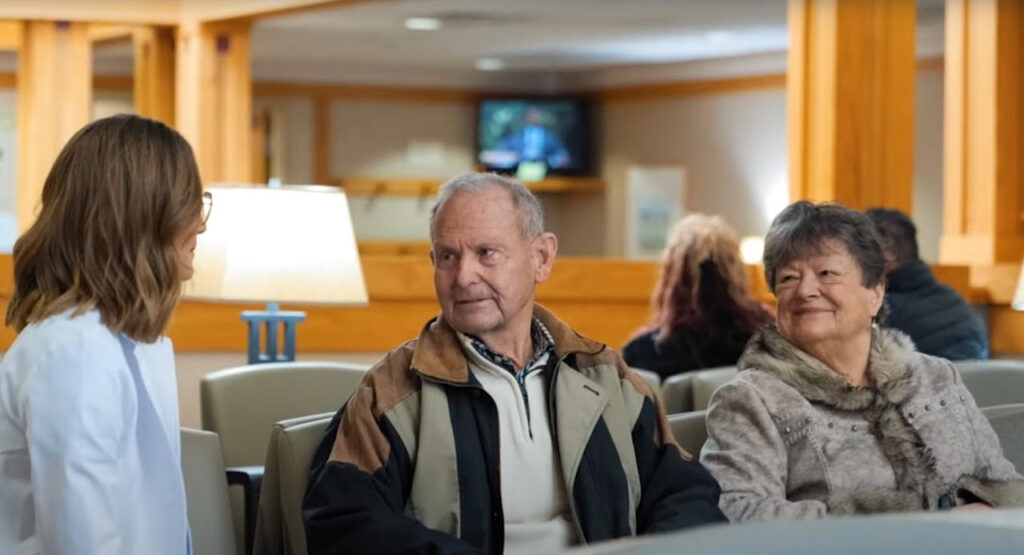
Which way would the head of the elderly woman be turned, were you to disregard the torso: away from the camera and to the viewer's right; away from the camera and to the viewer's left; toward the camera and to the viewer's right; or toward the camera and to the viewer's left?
toward the camera and to the viewer's left

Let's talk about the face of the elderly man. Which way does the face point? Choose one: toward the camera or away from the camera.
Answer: toward the camera

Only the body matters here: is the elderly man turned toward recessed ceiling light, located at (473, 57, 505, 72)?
no

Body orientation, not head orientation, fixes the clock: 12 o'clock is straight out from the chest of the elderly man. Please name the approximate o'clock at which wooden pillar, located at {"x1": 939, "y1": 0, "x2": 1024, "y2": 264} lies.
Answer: The wooden pillar is roughly at 7 o'clock from the elderly man.

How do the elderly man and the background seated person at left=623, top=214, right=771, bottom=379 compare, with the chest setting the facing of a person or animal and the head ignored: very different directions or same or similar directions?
very different directions

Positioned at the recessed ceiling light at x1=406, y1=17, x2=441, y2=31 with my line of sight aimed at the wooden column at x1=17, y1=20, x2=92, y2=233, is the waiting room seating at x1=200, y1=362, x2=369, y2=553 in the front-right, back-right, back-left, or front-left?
front-left

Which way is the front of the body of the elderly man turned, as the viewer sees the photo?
toward the camera

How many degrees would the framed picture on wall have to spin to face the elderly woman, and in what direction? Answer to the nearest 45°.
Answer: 0° — it already faces them

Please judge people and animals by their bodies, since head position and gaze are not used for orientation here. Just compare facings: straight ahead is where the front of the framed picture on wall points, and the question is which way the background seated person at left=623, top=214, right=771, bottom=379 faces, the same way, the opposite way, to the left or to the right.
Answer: the opposite way

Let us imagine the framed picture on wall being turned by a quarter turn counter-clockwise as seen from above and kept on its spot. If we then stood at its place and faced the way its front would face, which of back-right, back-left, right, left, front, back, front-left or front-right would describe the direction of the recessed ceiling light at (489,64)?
back

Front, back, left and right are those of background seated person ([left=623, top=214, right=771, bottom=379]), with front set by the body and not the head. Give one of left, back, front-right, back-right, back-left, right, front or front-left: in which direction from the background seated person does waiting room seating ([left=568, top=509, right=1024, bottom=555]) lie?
back

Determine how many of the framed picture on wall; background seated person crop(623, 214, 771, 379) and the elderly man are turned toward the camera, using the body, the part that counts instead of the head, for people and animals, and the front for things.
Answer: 2

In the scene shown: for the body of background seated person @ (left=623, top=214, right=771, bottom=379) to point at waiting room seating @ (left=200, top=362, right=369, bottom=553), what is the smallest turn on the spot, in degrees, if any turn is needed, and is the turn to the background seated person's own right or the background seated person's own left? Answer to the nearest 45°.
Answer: approximately 135° to the background seated person's own left

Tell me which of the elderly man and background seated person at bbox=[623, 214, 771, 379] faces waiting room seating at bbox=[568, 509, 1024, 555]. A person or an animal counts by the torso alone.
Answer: the elderly man

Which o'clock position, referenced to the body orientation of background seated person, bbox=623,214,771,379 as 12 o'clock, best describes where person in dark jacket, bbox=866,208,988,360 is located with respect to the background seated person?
The person in dark jacket is roughly at 3 o'clock from the background seated person.
